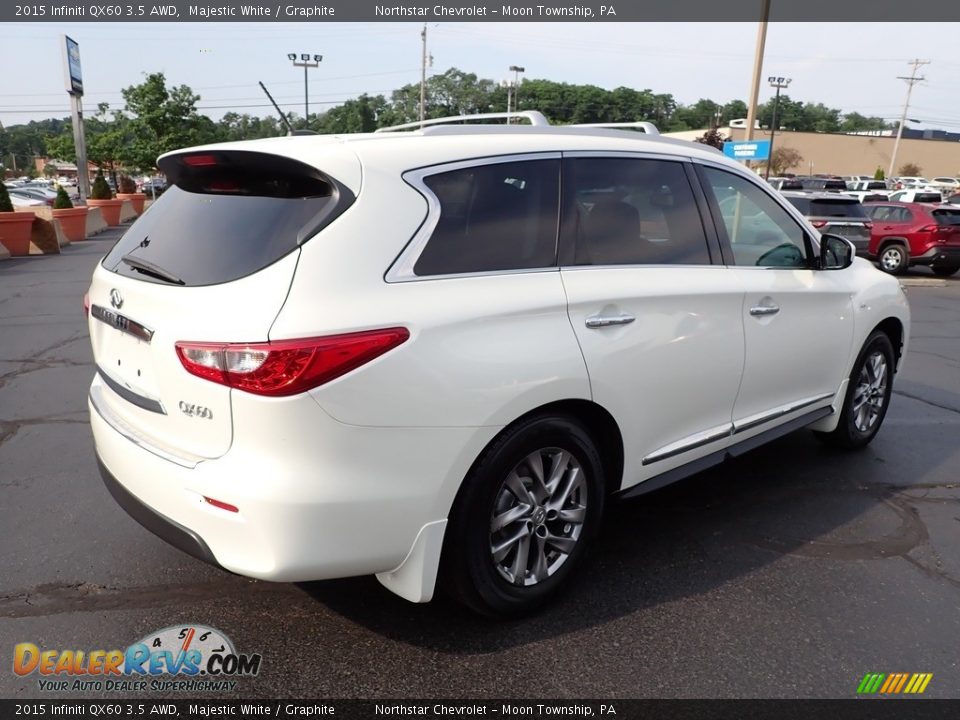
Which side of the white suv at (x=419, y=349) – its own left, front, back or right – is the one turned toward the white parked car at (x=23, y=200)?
left

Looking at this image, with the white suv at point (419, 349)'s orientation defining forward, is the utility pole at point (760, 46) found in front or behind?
in front

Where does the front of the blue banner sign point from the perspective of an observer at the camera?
facing the viewer

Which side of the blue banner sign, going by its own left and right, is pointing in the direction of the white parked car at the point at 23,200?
right

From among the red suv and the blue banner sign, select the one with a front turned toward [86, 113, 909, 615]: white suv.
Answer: the blue banner sign

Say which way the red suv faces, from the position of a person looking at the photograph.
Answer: facing away from the viewer and to the left of the viewer

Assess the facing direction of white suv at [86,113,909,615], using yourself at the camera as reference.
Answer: facing away from the viewer and to the right of the viewer

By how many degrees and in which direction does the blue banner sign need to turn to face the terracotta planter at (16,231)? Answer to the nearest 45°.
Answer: approximately 45° to its right

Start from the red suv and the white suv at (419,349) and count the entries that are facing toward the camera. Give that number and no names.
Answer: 0

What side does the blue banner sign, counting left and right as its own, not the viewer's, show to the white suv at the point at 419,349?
front

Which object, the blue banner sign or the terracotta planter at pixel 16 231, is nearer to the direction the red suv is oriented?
the blue banner sign
